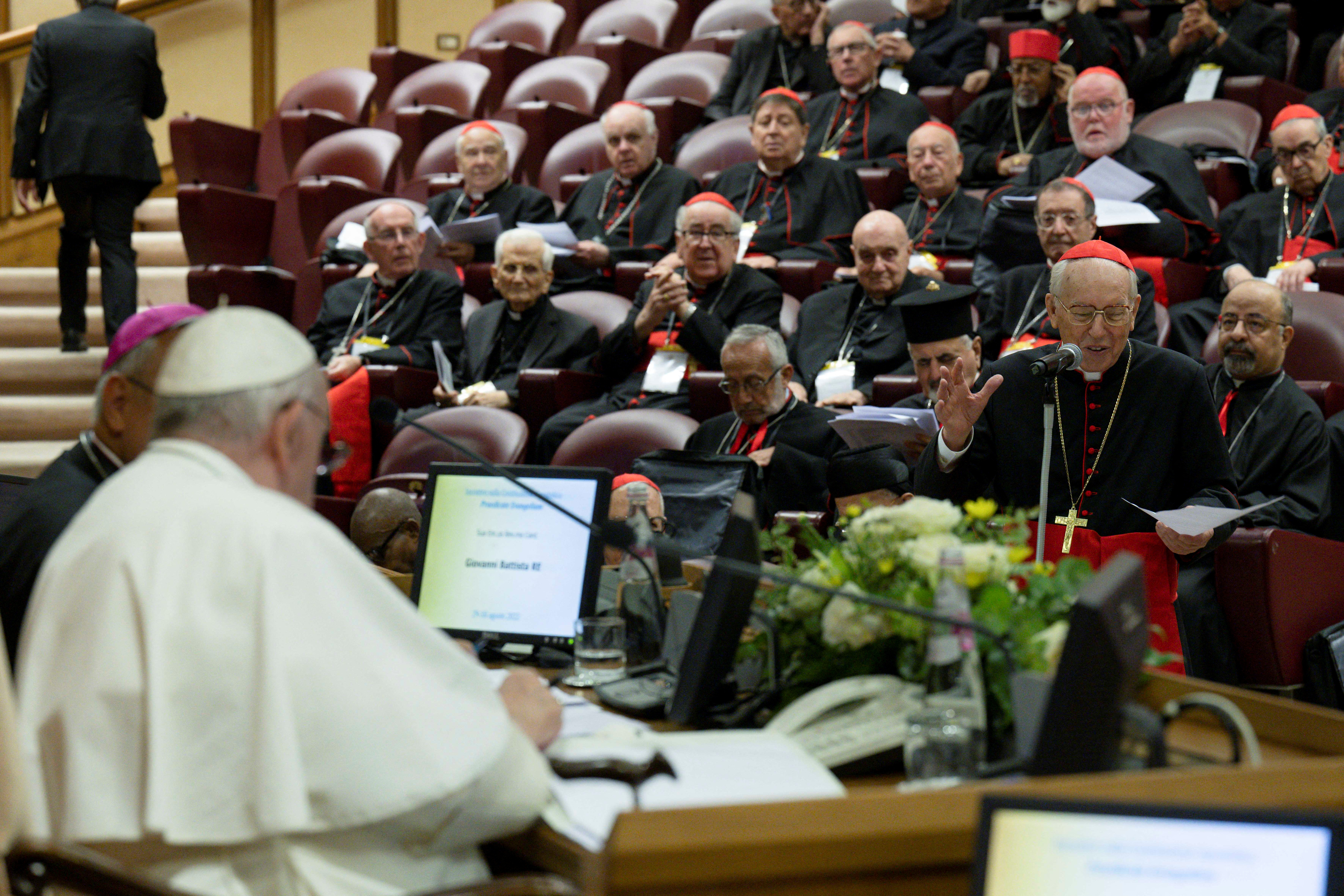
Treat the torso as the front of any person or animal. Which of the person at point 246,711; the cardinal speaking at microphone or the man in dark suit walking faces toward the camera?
the cardinal speaking at microphone

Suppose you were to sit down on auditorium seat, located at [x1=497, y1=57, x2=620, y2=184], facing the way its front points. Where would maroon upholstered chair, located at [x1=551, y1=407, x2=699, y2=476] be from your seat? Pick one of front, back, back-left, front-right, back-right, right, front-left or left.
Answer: front-left

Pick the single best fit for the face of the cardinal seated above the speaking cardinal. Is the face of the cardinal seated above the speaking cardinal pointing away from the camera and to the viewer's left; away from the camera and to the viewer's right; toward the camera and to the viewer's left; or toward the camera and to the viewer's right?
toward the camera and to the viewer's left

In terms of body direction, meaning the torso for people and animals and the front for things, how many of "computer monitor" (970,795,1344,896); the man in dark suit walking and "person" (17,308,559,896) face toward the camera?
1

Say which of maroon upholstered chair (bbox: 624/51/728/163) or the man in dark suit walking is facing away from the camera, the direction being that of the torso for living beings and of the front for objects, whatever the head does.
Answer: the man in dark suit walking

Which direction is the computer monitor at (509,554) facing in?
toward the camera

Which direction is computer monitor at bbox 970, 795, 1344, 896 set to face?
toward the camera

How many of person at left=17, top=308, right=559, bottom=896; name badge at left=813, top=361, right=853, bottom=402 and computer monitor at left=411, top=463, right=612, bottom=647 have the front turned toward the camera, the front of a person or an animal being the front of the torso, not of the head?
2

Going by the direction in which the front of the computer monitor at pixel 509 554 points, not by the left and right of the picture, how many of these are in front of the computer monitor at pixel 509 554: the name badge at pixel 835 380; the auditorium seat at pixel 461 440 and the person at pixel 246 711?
1

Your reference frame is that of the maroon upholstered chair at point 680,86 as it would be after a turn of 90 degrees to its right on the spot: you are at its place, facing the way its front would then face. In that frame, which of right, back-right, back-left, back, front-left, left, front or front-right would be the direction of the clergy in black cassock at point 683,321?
back-left

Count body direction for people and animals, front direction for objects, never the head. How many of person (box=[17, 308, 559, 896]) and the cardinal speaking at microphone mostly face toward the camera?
1

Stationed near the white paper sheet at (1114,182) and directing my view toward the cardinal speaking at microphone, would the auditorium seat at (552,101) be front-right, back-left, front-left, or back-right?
back-right

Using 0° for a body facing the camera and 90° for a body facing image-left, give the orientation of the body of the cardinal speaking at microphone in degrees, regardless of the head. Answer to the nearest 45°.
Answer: approximately 0°
